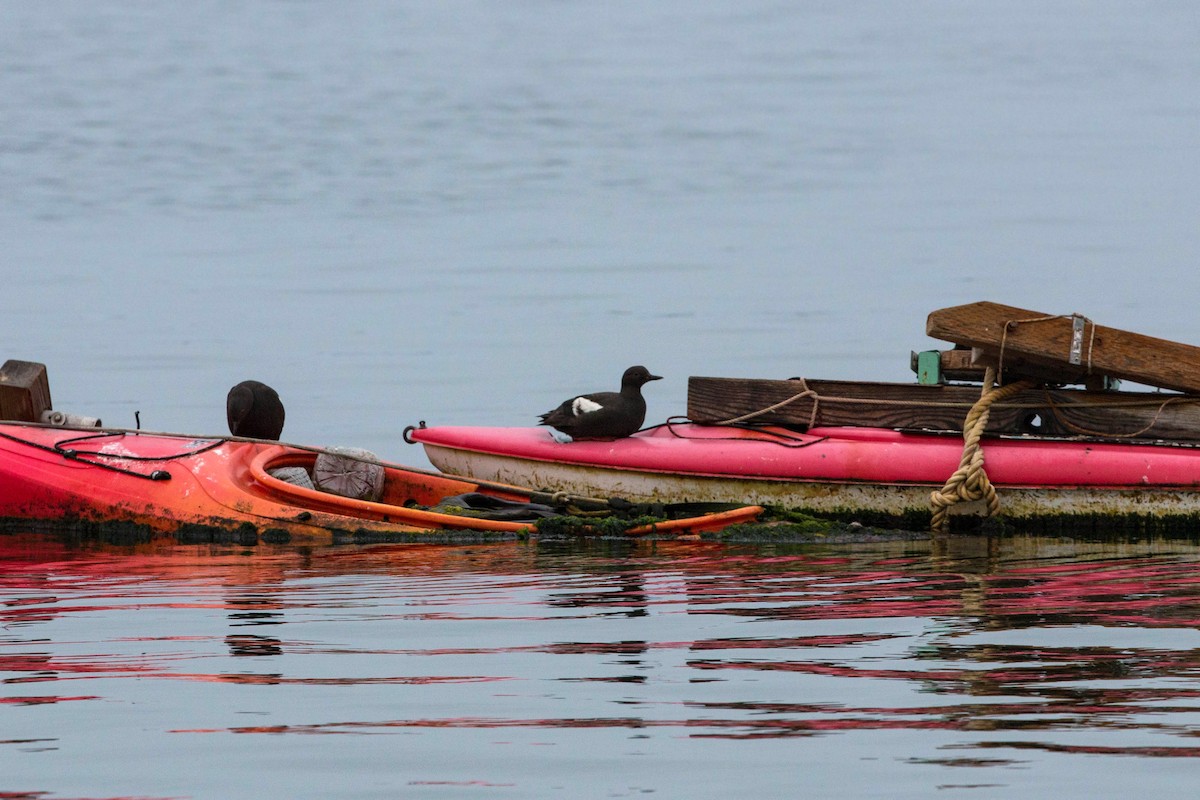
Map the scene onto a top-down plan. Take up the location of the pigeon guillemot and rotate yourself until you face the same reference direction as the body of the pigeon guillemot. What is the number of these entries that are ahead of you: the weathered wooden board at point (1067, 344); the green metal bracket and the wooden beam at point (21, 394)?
2

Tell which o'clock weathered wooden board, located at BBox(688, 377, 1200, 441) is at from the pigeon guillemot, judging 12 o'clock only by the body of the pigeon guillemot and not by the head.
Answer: The weathered wooden board is roughly at 12 o'clock from the pigeon guillemot.

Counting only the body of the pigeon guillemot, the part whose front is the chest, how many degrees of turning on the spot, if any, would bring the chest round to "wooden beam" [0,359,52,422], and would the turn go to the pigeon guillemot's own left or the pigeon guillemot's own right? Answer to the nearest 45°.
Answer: approximately 180°

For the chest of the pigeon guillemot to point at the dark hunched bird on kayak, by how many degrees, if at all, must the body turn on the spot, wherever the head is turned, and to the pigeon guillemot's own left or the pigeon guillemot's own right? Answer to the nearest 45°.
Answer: approximately 180°

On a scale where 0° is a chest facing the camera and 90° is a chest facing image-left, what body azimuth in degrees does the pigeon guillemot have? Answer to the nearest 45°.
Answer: approximately 270°

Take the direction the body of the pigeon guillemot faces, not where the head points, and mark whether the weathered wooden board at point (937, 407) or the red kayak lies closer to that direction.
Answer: the weathered wooden board

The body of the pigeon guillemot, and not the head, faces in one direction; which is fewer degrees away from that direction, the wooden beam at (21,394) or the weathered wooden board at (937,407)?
the weathered wooden board

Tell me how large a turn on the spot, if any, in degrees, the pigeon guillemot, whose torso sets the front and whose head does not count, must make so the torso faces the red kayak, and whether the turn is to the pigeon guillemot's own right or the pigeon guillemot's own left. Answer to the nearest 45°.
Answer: approximately 180°
